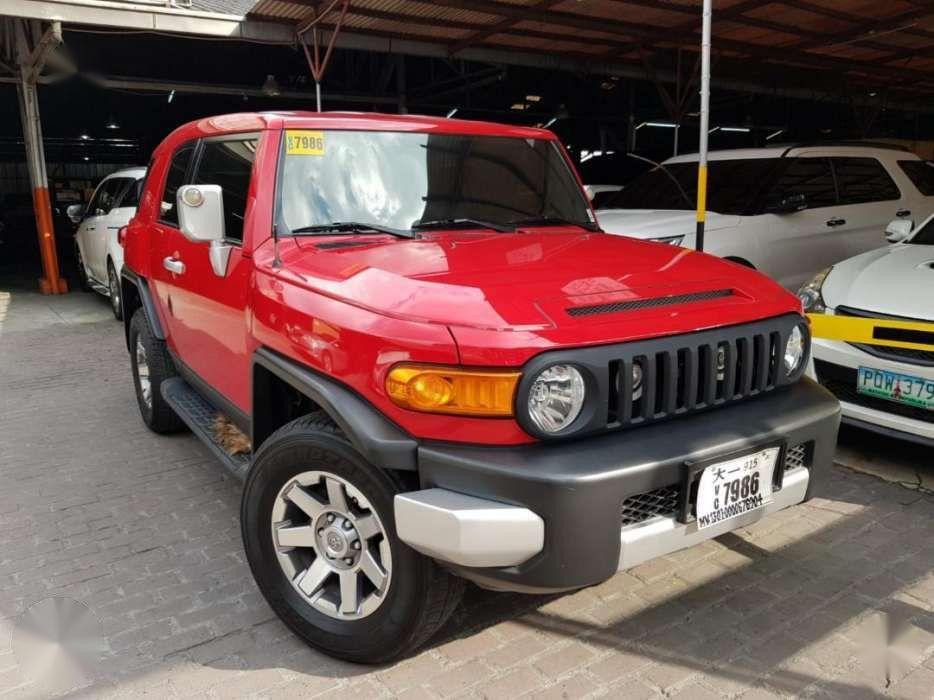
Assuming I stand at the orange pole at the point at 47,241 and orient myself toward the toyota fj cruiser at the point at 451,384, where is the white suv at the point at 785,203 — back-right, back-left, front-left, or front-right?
front-left

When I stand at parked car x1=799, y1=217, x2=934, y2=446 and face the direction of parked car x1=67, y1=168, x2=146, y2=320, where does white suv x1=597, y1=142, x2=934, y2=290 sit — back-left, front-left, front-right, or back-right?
front-right

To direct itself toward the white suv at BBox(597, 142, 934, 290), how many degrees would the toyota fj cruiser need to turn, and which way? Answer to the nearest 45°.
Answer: approximately 90° to its left

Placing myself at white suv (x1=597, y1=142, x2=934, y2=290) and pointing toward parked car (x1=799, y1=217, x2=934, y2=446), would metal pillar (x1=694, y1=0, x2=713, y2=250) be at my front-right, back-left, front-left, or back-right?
front-right

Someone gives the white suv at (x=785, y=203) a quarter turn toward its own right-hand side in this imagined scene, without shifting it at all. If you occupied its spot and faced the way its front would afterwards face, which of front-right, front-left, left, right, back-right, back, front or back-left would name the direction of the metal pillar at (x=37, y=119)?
front-left

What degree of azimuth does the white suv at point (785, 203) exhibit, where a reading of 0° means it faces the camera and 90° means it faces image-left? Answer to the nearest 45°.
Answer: approximately 45°

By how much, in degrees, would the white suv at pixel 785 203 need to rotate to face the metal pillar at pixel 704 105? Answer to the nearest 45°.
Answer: approximately 45° to its left

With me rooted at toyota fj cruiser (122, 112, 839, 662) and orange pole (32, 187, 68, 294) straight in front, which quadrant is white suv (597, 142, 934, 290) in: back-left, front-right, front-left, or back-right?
front-right

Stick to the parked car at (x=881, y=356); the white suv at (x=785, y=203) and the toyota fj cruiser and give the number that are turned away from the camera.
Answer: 0

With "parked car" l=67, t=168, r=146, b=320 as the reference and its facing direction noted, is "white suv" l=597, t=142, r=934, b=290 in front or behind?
behind

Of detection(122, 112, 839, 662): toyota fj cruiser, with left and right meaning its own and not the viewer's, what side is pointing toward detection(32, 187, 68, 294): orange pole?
back

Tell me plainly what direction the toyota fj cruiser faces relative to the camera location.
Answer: facing the viewer and to the right of the viewer

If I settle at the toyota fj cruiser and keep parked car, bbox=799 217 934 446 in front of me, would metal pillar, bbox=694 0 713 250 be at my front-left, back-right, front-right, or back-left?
front-left

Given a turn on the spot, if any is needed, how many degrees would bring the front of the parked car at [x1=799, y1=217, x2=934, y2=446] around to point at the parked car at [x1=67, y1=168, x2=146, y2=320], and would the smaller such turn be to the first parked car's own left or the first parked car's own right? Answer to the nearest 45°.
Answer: approximately 45° to the first parked car's own right

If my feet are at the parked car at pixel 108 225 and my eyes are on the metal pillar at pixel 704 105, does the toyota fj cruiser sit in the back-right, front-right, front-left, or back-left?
front-right

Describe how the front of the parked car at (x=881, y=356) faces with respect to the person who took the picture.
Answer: facing the viewer and to the left of the viewer
